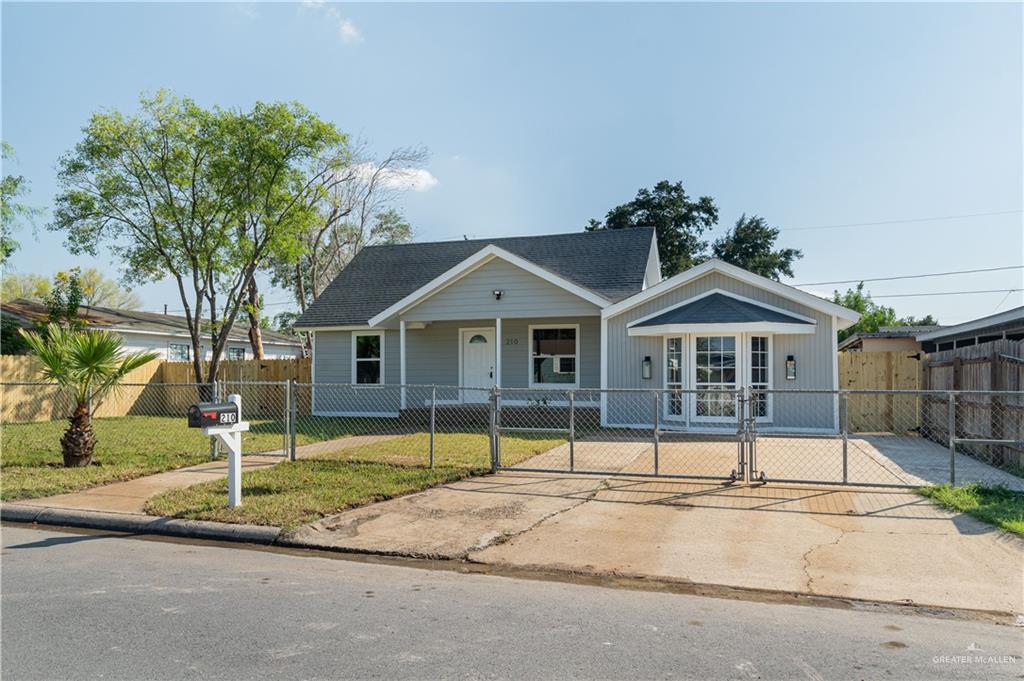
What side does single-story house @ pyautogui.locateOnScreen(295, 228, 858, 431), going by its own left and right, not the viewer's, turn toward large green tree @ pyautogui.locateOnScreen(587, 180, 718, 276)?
back

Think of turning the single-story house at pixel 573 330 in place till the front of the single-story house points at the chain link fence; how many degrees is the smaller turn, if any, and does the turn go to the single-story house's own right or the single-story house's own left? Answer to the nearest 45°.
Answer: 0° — it already faces it

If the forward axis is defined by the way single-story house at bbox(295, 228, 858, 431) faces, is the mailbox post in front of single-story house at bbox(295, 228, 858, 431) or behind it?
in front

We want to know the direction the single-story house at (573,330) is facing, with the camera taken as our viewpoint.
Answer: facing the viewer

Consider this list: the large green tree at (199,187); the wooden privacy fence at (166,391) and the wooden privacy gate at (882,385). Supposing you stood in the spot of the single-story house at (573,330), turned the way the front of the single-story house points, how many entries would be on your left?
1

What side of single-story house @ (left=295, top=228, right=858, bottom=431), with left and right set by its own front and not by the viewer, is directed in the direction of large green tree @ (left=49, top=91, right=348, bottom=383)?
right

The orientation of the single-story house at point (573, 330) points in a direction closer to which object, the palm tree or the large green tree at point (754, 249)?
the palm tree
